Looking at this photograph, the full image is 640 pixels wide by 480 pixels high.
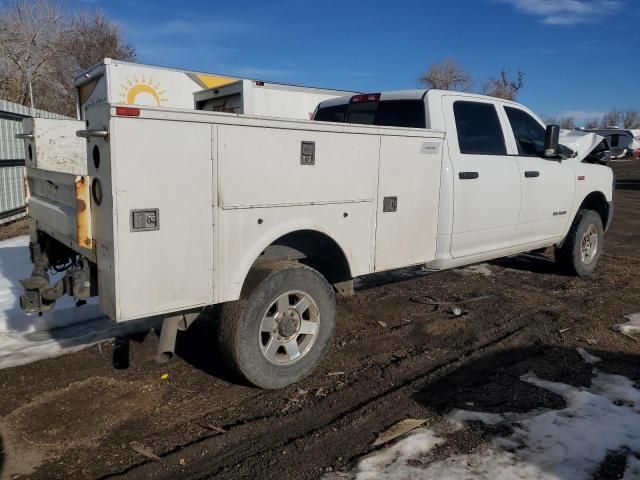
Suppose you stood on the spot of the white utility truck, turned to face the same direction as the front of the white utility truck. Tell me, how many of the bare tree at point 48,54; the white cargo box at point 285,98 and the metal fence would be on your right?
0

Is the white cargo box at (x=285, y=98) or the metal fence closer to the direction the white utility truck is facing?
the white cargo box

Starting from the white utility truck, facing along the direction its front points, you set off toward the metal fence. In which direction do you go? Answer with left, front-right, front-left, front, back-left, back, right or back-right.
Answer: left

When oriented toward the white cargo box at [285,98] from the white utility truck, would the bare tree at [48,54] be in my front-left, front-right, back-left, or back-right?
front-left

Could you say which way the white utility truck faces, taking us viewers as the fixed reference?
facing away from the viewer and to the right of the viewer

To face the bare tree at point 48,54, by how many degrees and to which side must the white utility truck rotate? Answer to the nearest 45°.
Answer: approximately 90° to its left

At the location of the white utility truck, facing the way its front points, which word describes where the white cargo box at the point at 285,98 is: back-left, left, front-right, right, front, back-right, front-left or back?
front-left
